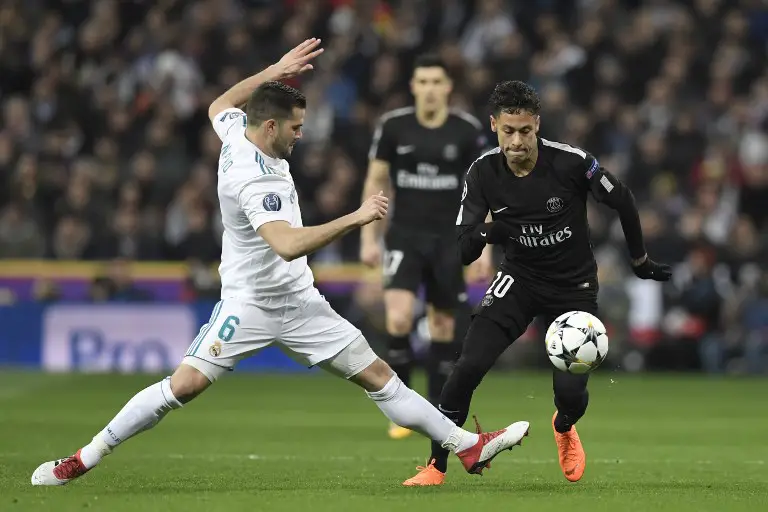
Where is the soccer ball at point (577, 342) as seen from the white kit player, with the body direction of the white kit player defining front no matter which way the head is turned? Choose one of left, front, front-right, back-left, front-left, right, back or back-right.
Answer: front

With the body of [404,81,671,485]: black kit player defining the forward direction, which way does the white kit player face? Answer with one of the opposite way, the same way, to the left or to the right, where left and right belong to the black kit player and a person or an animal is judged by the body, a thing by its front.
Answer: to the left

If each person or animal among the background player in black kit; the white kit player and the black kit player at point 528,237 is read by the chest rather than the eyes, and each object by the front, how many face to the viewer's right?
1

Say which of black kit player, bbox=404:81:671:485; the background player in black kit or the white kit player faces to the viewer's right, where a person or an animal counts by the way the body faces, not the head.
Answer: the white kit player

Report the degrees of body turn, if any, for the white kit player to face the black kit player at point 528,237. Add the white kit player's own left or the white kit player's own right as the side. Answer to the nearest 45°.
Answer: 0° — they already face them

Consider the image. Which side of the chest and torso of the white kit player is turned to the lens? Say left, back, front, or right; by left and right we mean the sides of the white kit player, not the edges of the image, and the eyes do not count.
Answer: right

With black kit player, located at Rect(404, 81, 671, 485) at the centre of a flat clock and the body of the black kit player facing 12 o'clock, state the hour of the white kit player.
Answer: The white kit player is roughly at 2 o'clock from the black kit player.

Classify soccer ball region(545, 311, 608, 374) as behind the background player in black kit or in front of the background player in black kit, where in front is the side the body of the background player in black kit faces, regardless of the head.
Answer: in front

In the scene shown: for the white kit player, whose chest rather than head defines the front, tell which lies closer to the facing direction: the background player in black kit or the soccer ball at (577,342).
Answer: the soccer ball

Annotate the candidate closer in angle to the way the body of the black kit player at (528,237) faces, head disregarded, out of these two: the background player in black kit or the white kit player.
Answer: the white kit player

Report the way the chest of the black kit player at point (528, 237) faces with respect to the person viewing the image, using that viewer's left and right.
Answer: facing the viewer

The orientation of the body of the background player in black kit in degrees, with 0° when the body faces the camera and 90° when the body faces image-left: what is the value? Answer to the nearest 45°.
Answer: approximately 0°
